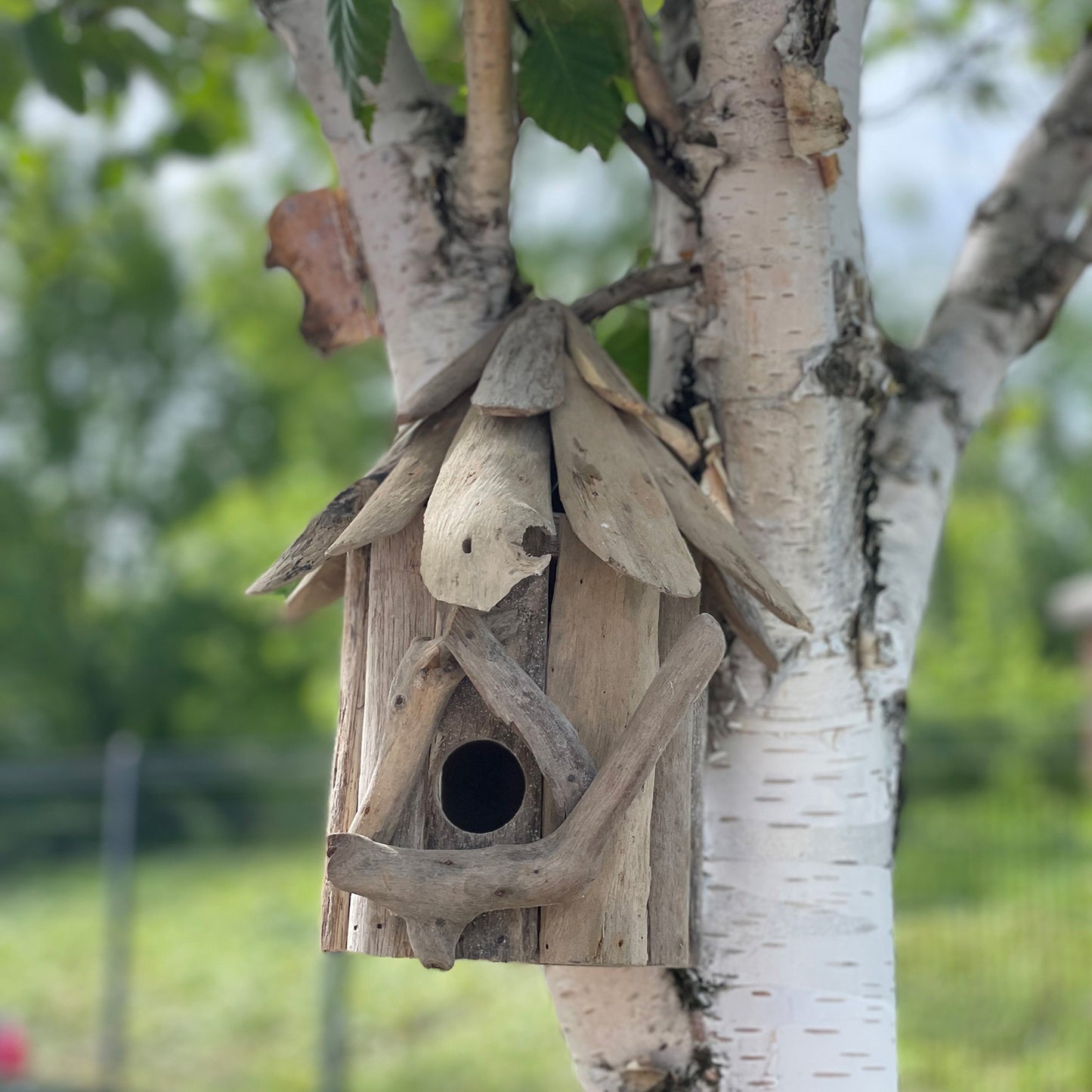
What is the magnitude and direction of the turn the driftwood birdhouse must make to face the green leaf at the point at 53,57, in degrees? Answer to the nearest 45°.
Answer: approximately 135° to its right

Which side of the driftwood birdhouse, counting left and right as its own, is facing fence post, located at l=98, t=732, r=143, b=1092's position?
back

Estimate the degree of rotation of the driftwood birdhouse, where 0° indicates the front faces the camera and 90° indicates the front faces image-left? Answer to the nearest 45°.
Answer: approximately 0°
